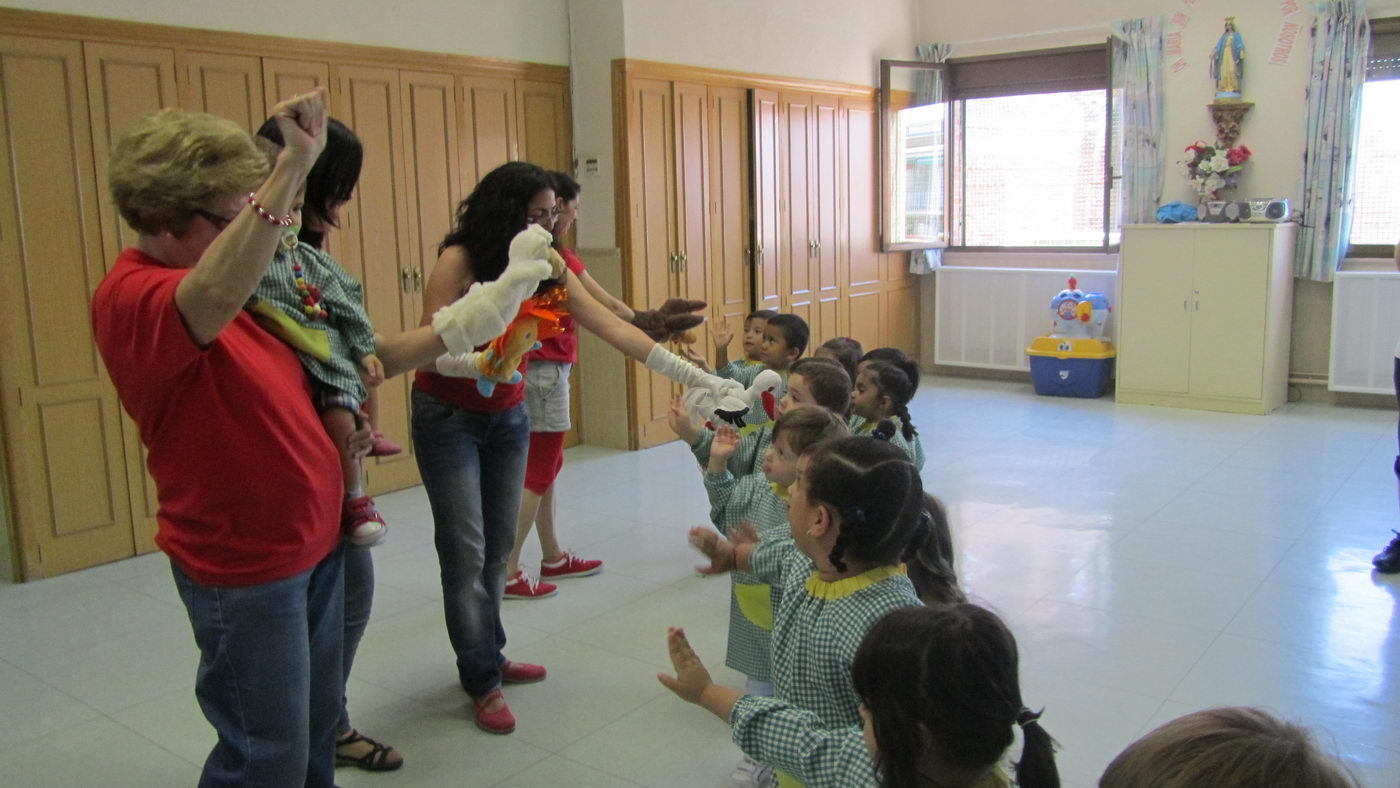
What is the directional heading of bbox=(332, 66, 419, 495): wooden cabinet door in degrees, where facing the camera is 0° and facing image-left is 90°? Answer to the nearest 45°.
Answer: approximately 315°

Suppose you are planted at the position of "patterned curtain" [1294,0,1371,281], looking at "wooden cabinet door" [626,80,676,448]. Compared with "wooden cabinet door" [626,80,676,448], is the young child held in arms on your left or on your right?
left

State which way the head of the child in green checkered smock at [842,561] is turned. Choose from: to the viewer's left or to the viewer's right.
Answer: to the viewer's left

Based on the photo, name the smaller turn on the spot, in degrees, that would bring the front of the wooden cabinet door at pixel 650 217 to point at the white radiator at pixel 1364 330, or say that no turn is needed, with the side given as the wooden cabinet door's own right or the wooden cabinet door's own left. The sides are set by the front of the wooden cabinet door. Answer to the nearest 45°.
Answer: approximately 45° to the wooden cabinet door's own left

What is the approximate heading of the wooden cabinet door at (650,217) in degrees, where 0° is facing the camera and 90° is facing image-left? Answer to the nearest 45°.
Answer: approximately 315°

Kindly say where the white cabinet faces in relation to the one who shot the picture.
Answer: facing the viewer

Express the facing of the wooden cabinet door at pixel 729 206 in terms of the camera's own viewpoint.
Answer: facing the viewer and to the right of the viewer

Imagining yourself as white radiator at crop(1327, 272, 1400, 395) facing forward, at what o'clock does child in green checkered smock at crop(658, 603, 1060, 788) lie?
The child in green checkered smock is roughly at 12 o'clock from the white radiator.

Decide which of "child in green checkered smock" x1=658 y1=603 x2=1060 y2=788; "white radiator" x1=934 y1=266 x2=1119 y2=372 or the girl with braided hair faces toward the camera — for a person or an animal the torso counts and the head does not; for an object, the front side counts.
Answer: the white radiator

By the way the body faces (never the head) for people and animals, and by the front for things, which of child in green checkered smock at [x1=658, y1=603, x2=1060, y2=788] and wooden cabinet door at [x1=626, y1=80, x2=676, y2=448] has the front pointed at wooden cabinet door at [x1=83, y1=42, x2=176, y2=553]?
the child in green checkered smock

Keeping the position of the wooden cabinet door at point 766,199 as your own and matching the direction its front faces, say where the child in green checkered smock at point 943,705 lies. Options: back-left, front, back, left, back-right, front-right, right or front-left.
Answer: front-right

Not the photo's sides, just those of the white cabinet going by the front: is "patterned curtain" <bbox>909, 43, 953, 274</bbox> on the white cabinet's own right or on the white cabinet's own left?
on the white cabinet's own right

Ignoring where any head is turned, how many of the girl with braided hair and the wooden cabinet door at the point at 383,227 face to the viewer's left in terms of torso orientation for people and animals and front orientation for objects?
1

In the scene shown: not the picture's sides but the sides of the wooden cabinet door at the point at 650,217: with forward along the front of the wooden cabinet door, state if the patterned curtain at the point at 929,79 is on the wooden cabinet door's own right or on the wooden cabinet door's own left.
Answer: on the wooden cabinet door's own left

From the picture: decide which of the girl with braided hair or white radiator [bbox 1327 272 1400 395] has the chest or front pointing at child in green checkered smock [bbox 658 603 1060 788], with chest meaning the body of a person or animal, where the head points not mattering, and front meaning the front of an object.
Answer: the white radiator
